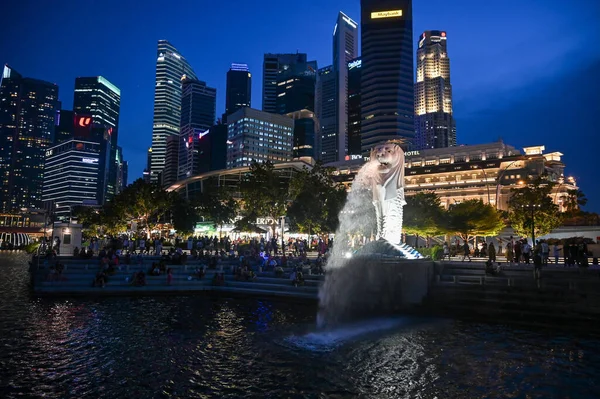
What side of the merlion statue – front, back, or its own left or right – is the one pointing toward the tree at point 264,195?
right

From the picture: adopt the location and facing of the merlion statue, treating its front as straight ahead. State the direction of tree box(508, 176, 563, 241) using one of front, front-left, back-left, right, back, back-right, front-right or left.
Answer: back

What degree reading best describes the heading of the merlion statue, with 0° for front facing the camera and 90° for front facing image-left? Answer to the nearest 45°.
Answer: approximately 45°

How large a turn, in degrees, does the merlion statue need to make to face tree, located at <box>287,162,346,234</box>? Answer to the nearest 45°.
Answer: approximately 135° to its right

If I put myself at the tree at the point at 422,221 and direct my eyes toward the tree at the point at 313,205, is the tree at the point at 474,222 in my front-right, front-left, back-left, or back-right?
back-right
